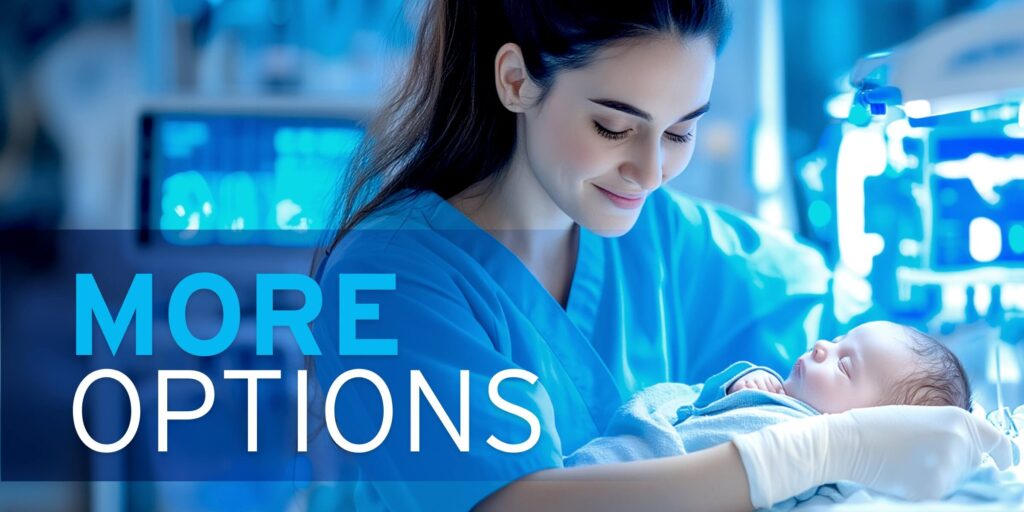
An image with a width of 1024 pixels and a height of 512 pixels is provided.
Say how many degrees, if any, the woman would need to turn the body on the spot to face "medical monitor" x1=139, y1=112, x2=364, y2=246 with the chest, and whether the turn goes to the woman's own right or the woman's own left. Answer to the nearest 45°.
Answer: approximately 180°

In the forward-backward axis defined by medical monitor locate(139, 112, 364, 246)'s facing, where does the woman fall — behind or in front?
in front

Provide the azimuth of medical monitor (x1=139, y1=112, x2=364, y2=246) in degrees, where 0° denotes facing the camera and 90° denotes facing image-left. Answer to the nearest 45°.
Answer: approximately 0°

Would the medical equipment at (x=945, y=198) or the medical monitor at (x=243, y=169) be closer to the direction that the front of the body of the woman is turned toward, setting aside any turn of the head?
the medical equipment

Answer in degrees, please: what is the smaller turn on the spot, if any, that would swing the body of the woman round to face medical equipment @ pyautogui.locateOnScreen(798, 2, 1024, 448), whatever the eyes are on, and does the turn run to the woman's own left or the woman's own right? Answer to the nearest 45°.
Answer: approximately 90° to the woman's own left

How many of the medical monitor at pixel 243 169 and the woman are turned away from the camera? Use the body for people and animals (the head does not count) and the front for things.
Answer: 0

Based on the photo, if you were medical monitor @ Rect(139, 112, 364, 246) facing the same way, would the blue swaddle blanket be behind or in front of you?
in front

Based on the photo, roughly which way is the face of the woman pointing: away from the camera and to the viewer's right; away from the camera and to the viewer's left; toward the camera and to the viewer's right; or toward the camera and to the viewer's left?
toward the camera and to the viewer's right
